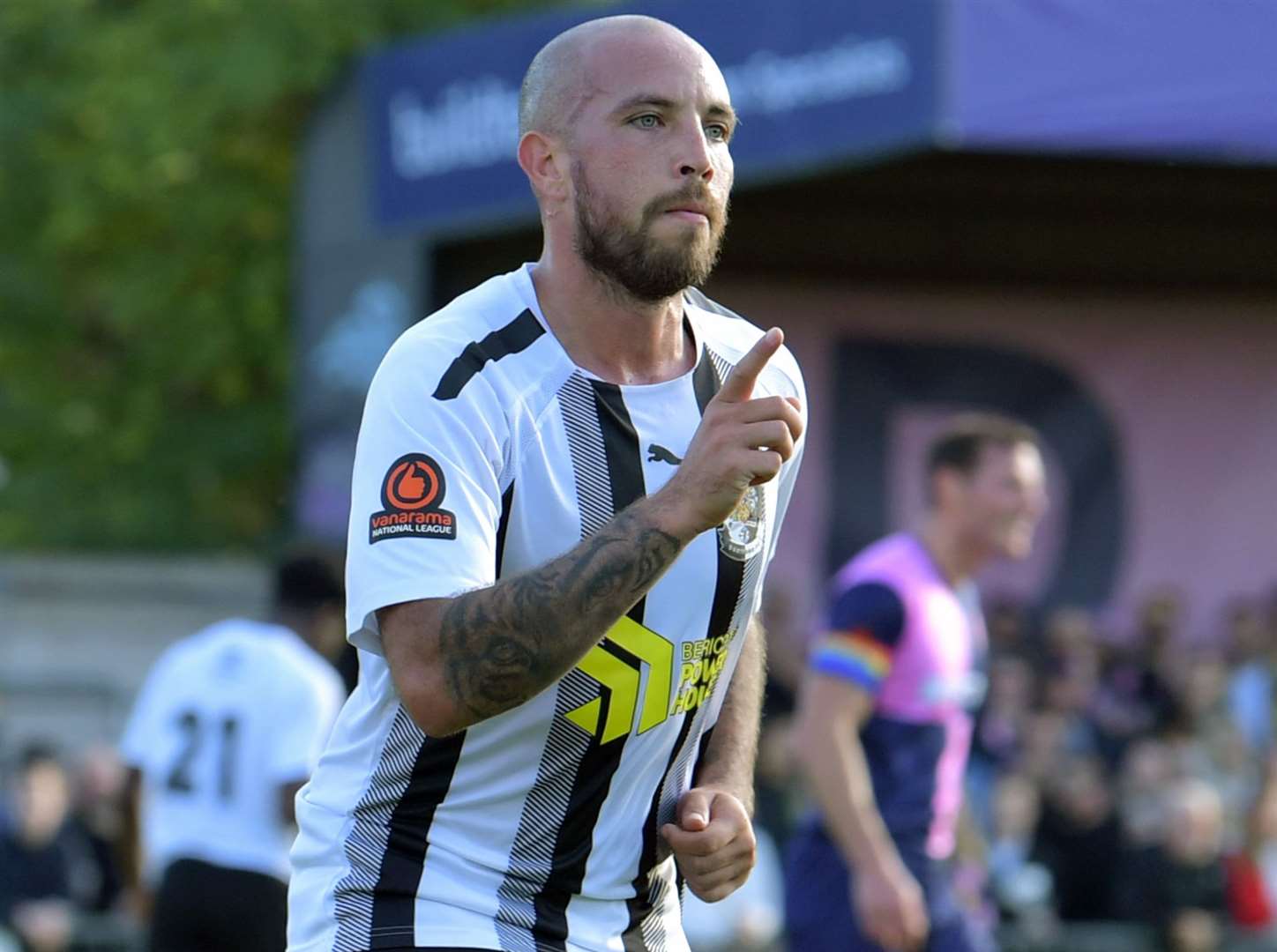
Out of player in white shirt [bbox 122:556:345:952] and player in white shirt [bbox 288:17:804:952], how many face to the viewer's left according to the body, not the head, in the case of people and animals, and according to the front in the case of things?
0

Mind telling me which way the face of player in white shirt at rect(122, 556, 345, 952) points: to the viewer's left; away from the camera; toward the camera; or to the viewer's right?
away from the camera

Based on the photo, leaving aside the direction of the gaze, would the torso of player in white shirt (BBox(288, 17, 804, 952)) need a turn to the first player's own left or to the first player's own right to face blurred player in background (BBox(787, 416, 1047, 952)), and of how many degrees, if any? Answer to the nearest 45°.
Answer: approximately 135° to the first player's own left

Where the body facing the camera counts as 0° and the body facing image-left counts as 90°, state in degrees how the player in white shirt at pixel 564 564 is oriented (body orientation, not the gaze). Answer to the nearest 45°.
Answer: approximately 315°

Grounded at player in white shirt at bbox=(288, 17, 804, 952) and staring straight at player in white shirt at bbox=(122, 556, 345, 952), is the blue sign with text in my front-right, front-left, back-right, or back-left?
front-right

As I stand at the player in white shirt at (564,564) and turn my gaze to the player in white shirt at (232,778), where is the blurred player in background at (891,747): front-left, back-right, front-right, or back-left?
front-right

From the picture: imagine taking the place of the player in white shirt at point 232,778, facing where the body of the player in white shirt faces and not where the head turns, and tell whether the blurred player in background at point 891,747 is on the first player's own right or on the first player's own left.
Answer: on the first player's own right

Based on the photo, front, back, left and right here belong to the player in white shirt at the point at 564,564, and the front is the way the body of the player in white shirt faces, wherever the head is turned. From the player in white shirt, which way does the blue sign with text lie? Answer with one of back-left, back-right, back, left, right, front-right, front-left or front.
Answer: back-left

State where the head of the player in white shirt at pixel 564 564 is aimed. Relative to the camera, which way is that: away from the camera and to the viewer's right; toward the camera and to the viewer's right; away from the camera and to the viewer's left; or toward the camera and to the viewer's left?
toward the camera and to the viewer's right

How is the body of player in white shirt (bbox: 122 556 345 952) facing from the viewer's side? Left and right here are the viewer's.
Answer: facing away from the viewer and to the right of the viewer
